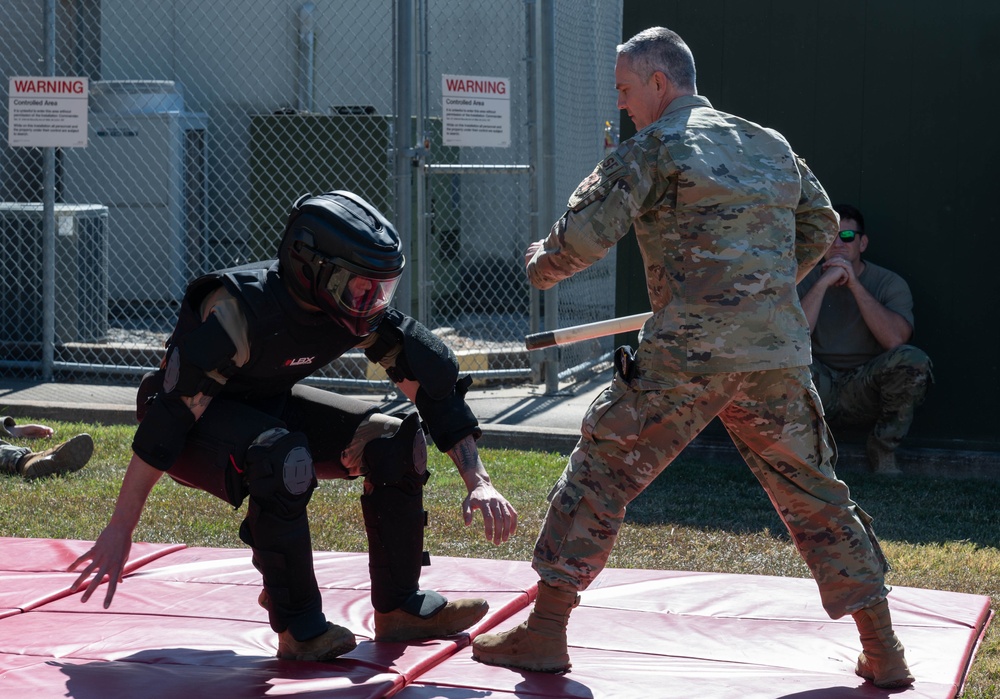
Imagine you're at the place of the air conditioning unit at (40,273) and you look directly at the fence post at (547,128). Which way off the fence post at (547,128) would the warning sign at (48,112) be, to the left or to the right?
right

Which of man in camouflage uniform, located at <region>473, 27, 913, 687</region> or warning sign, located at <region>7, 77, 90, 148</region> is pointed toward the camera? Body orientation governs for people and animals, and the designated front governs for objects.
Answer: the warning sign

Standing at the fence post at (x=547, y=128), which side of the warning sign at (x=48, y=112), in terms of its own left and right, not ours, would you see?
left

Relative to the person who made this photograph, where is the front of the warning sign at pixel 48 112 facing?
facing the viewer

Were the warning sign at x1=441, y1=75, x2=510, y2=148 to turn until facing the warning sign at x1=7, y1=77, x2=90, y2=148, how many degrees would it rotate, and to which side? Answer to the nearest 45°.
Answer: approximately 90° to its right

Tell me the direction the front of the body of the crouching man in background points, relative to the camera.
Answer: toward the camera

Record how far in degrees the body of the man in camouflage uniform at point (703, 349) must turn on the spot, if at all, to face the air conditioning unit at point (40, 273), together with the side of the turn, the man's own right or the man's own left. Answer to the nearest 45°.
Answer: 0° — they already face it

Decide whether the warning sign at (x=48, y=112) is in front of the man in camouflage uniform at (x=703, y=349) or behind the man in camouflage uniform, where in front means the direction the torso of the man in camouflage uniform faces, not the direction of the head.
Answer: in front

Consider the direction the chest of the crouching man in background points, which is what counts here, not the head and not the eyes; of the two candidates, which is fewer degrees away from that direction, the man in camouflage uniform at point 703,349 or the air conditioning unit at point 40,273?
the man in camouflage uniform

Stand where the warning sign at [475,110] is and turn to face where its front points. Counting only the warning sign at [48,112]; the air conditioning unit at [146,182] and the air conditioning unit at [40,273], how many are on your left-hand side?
0

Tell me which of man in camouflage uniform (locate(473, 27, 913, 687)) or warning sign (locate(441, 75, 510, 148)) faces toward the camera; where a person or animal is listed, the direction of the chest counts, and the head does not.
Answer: the warning sign

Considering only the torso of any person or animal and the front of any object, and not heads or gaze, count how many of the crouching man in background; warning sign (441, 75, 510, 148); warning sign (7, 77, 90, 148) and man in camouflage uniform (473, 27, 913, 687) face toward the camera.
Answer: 3

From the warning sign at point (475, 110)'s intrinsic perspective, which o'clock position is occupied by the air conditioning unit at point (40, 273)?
The air conditioning unit is roughly at 4 o'clock from the warning sign.

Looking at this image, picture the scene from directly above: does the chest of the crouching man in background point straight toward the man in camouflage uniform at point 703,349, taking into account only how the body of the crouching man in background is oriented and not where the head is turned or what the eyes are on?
yes

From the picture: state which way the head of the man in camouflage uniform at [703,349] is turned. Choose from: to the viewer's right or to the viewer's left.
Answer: to the viewer's left
